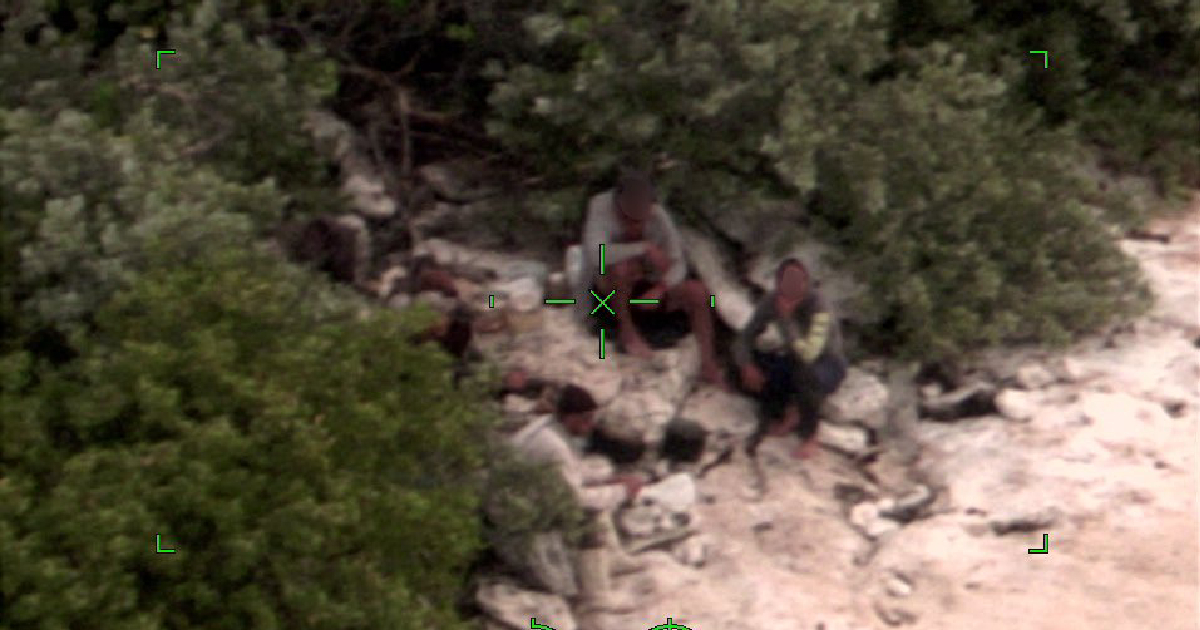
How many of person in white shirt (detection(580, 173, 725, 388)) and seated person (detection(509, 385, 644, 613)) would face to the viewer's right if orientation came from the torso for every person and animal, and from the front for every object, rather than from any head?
1

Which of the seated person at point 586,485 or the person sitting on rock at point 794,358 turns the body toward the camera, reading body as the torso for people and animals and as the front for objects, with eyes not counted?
the person sitting on rock

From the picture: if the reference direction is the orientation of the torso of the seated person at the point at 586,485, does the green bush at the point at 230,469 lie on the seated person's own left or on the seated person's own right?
on the seated person's own right

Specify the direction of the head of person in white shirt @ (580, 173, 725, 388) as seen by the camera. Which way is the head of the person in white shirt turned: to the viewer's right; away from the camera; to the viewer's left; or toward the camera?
toward the camera

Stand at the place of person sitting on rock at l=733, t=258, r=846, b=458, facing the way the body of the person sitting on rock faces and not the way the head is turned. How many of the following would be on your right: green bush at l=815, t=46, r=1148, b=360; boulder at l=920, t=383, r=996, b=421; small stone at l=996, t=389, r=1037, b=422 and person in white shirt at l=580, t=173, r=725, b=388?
1

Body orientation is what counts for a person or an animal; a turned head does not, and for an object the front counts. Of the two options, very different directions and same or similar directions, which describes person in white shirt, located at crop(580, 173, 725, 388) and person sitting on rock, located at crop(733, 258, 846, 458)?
same or similar directions

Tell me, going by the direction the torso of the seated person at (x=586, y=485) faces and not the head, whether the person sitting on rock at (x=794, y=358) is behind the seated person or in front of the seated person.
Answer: in front

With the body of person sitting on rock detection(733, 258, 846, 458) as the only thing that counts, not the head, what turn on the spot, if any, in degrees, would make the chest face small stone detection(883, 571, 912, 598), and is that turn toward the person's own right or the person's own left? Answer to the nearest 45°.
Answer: approximately 45° to the person's own left

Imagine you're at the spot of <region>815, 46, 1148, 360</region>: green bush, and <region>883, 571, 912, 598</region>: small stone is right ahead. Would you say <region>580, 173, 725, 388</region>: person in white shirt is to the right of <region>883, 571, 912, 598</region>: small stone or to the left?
right

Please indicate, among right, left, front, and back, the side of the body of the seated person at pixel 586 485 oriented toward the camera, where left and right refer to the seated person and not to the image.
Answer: right

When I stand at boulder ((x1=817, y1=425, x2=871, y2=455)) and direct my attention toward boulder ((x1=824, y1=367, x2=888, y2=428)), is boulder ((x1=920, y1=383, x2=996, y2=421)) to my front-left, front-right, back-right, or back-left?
front-right

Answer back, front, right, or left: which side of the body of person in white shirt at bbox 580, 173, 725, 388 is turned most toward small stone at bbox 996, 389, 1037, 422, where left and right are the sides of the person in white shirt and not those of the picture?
left

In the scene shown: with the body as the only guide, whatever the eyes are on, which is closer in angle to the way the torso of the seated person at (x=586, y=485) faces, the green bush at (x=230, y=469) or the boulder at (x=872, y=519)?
the boulder

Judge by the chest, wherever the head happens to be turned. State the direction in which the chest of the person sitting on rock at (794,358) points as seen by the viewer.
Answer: toward the camera

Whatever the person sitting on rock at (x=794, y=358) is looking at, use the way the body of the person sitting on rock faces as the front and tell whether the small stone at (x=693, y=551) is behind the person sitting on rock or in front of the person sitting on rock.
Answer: in front

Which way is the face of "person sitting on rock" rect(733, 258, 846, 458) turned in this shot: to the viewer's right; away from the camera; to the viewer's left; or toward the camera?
toward the camera

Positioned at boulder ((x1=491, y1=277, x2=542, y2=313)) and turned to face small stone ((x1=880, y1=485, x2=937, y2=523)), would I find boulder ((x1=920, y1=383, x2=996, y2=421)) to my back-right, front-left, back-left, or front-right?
front-left

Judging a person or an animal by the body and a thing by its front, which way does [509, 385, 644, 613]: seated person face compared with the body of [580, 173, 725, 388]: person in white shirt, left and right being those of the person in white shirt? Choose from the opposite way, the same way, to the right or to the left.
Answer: to the left

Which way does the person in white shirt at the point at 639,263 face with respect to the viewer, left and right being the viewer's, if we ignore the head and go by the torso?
facing the viewer
